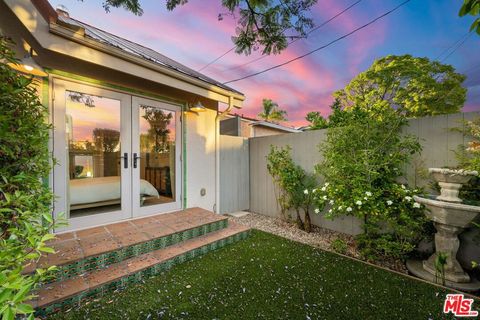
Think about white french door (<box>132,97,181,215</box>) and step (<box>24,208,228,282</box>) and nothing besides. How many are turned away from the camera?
0

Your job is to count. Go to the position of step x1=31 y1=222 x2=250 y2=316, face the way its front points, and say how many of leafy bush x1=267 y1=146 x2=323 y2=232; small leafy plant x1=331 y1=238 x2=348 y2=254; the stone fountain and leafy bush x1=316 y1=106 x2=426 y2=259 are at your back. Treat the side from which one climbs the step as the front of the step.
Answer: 0

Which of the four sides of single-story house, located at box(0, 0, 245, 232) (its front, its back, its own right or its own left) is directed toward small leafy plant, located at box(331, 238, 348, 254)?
front

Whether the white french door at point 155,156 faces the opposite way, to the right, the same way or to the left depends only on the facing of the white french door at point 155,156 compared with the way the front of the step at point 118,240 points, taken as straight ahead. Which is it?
the same way

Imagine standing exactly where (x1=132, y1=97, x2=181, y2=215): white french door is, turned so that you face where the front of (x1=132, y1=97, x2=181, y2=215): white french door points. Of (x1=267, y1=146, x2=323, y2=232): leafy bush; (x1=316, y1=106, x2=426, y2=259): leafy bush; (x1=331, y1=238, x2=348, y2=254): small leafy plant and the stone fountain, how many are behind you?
0

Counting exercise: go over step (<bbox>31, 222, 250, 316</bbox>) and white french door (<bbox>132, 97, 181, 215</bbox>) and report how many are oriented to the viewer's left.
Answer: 0

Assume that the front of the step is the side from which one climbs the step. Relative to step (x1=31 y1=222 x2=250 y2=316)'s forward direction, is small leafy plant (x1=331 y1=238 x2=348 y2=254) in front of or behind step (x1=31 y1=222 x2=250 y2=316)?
in front

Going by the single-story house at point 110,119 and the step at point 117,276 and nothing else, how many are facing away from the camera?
0

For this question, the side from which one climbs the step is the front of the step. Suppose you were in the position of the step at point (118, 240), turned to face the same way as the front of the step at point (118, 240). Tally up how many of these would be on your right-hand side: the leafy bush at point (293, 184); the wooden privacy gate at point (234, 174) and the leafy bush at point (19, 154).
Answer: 1

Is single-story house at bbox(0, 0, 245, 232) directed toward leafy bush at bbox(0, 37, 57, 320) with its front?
no

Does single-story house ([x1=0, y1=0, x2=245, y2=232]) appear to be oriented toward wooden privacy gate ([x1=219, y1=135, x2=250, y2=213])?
no

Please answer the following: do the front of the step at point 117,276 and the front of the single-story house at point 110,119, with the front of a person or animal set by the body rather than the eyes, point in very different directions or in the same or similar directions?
same or similar directions

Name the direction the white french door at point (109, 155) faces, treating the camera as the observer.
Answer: facing the viewer and to the right of the viewer

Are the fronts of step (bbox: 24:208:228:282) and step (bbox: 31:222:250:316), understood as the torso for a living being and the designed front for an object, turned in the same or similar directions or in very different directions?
same or similar directions

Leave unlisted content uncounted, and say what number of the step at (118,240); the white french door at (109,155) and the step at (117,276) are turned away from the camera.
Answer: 0
